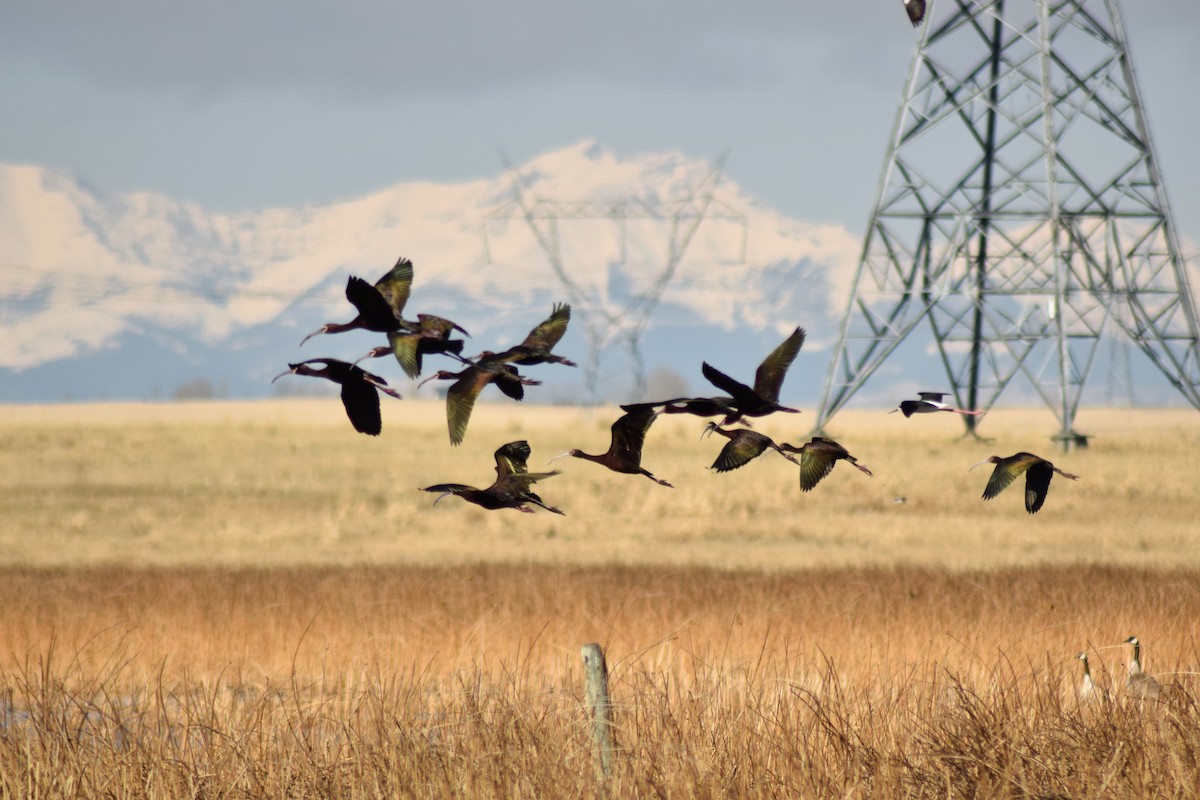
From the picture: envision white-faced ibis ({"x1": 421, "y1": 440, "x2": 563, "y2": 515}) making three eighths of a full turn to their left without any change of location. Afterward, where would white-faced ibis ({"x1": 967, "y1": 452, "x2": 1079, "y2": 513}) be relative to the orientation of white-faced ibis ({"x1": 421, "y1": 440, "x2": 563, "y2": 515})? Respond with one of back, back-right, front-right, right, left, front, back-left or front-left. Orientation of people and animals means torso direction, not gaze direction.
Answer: front-left

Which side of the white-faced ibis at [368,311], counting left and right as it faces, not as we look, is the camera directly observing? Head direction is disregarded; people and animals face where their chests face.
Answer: left

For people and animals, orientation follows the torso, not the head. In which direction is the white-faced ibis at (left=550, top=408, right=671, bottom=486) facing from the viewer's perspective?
to the viewer's left

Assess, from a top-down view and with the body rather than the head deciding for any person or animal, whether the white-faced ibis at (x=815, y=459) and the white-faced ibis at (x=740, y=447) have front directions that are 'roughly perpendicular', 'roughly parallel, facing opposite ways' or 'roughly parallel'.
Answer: roughly parallel

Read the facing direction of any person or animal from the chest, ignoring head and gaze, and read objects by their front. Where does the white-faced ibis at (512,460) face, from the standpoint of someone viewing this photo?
facing to the left of the viewer

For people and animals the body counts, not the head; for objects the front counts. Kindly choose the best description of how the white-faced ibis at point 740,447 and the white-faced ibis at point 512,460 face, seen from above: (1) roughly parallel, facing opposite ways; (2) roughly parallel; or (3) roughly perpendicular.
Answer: roughly parallel

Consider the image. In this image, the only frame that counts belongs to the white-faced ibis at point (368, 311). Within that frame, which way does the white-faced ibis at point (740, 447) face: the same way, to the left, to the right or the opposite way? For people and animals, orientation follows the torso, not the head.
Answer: the same way

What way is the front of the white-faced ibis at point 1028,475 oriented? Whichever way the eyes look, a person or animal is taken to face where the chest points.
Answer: to the viewer's left

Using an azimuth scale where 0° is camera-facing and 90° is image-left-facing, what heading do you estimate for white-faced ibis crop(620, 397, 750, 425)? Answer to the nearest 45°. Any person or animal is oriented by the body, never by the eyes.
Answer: approximately 90°

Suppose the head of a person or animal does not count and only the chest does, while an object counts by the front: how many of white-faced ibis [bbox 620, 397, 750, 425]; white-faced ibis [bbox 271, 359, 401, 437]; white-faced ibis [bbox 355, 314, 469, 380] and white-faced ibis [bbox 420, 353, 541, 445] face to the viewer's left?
4

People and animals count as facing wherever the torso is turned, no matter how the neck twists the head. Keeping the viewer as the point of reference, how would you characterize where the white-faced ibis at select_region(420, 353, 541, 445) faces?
facing to the left of the viewer

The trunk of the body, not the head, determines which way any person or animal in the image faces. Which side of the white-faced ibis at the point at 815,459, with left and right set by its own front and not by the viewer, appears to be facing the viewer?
left

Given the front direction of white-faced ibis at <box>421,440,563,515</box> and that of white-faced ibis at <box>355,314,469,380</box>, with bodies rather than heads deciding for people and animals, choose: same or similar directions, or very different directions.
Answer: same or similar directions
